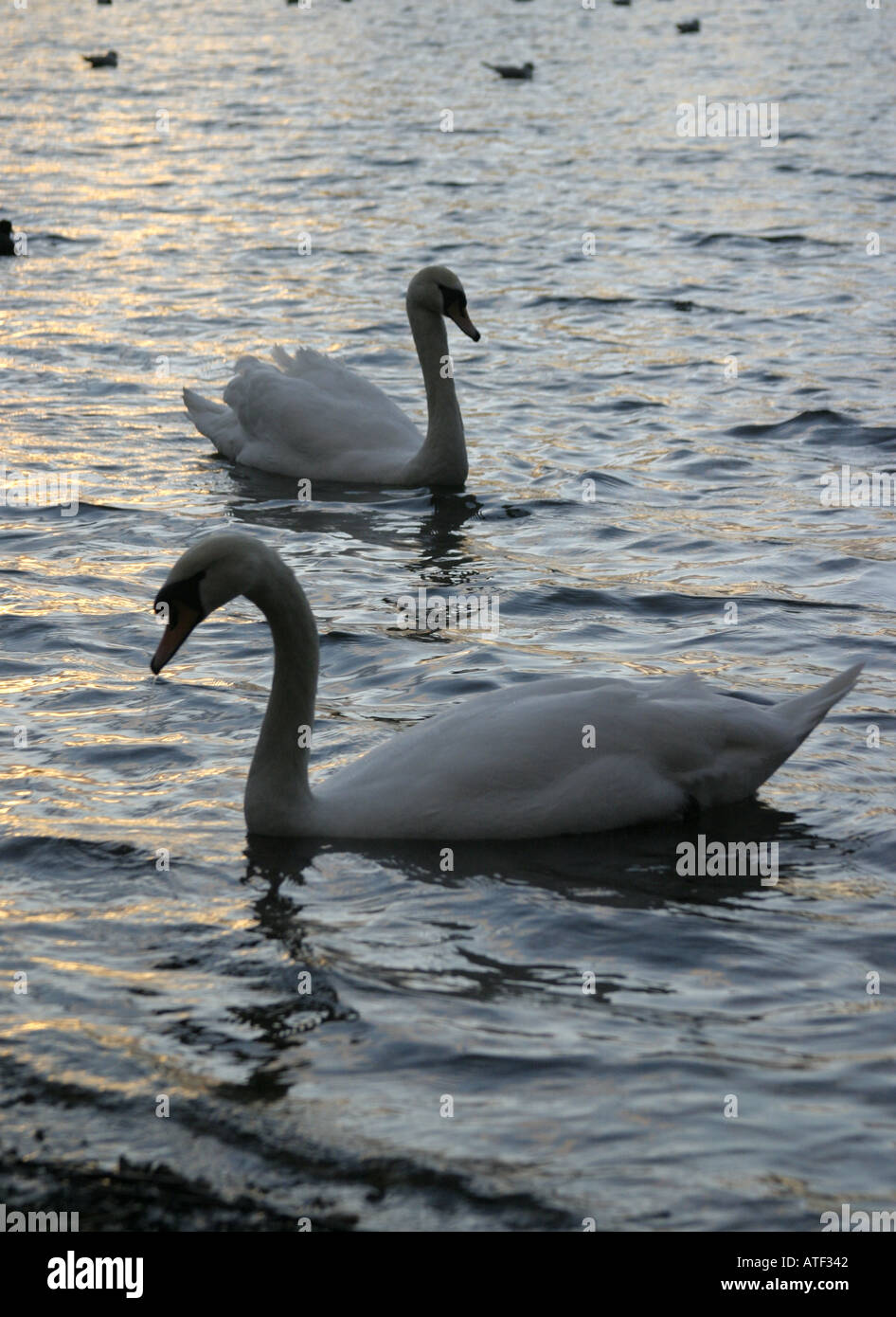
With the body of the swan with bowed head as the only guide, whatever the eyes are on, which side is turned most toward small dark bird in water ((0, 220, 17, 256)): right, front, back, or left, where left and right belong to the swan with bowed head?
right

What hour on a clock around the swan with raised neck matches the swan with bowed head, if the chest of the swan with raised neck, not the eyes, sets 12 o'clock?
The swan with bowed head is roughly at 3 o'clock from the swan with raised neck.

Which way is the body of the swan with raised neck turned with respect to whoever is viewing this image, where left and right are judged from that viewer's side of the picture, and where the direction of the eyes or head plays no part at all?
facing to the right of the viewer

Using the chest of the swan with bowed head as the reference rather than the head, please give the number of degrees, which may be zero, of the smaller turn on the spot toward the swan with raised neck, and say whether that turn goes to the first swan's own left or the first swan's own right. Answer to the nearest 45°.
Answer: approximately 90° to the first swan's own right
